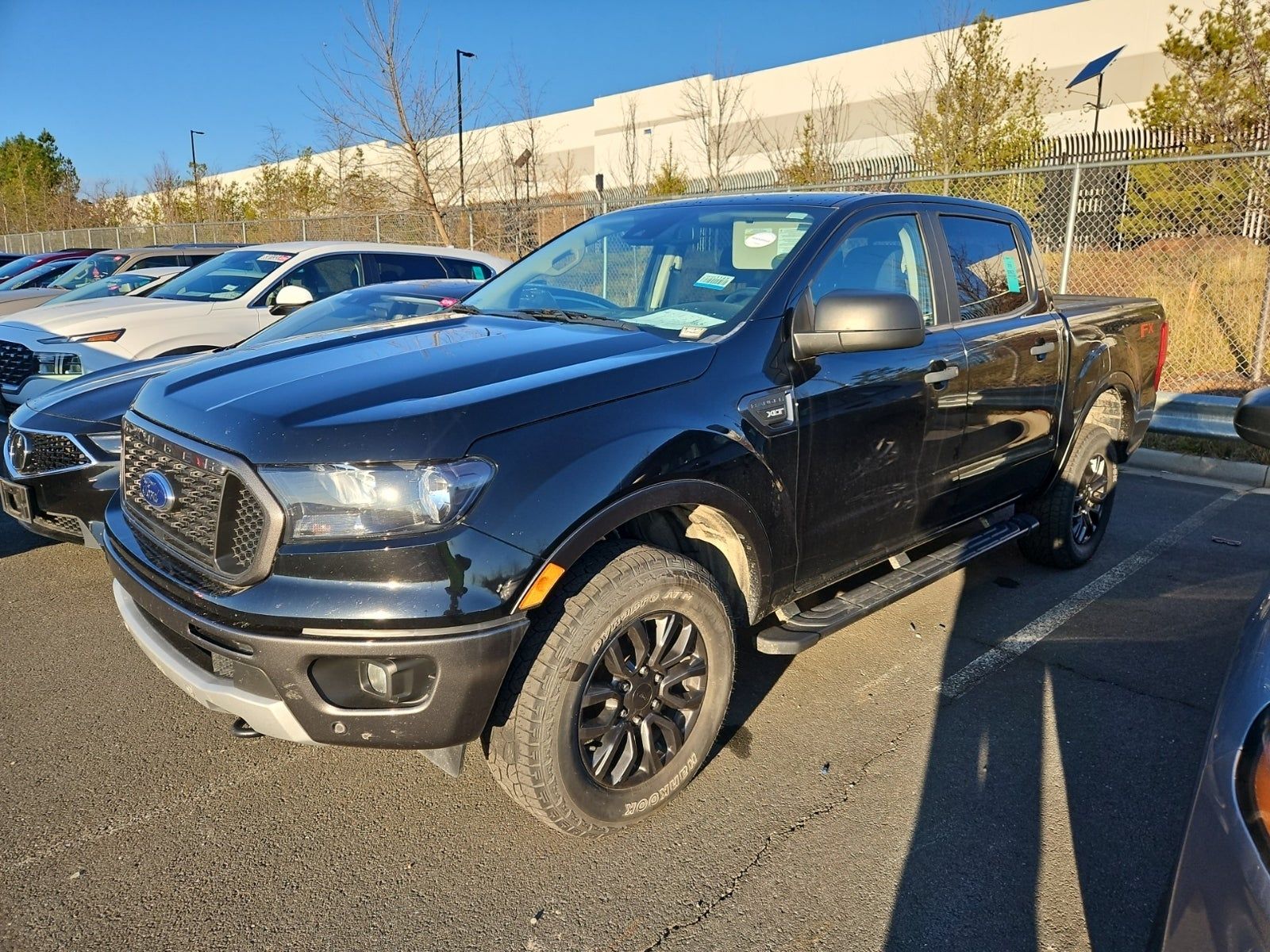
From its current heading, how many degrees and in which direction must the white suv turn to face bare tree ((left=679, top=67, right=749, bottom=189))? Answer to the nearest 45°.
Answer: approximately 180°

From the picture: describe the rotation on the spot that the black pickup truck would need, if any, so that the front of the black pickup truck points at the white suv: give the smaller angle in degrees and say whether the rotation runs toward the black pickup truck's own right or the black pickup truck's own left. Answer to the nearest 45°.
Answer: approximately 90° to the black pickup truck's own right

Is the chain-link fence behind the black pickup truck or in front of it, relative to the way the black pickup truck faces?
behind

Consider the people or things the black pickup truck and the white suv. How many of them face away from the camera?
0

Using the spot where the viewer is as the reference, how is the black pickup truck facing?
facing the viewer and to the left of the viewer

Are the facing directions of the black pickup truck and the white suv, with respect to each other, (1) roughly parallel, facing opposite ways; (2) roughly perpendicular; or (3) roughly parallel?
roughly parallel

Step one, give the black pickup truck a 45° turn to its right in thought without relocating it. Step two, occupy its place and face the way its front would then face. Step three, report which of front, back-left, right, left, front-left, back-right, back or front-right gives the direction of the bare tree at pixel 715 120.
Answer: right

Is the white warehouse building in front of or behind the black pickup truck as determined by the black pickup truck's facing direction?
behind

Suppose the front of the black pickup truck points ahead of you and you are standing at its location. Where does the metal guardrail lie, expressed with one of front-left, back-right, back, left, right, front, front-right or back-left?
back

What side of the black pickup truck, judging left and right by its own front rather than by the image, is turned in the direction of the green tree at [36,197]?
right

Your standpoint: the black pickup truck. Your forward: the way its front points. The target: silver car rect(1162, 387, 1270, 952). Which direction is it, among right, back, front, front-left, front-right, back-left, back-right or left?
left
